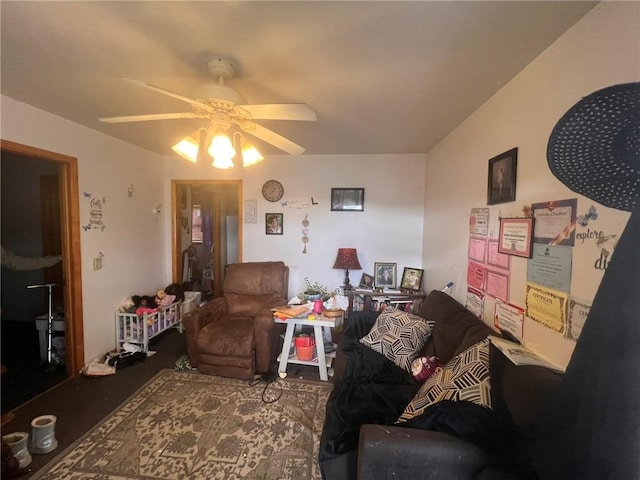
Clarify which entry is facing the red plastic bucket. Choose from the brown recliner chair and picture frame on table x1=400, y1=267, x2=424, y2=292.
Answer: the picture frame on table

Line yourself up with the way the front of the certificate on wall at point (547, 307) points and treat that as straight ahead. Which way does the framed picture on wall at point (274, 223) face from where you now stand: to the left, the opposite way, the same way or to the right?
to the left

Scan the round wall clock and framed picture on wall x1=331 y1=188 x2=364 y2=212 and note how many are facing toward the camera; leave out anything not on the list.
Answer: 2

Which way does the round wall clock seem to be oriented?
toward the camera

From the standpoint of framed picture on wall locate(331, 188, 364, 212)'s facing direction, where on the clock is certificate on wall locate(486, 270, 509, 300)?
The certificate on wall is roughly at 11 o'clock from the framed picture on wall.

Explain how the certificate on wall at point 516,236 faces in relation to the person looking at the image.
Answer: facing the viewer and to the left of the viewer

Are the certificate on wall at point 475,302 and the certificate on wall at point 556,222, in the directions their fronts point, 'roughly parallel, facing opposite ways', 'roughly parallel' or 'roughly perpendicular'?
roughly parallel

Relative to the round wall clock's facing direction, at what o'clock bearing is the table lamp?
The table lamp is roughly at 10 o'clock from the round wall clock.

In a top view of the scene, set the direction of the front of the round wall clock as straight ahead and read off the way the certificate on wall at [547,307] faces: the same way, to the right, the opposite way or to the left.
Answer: to the right

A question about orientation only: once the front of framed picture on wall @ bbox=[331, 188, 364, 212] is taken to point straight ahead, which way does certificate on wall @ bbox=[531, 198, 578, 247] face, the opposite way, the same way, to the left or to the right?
to the right

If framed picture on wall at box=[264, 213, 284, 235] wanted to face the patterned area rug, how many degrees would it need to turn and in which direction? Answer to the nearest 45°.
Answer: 0° — it already faces it

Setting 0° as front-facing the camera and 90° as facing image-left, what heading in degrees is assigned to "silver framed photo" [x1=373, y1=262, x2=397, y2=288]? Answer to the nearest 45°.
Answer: approximately 0°
